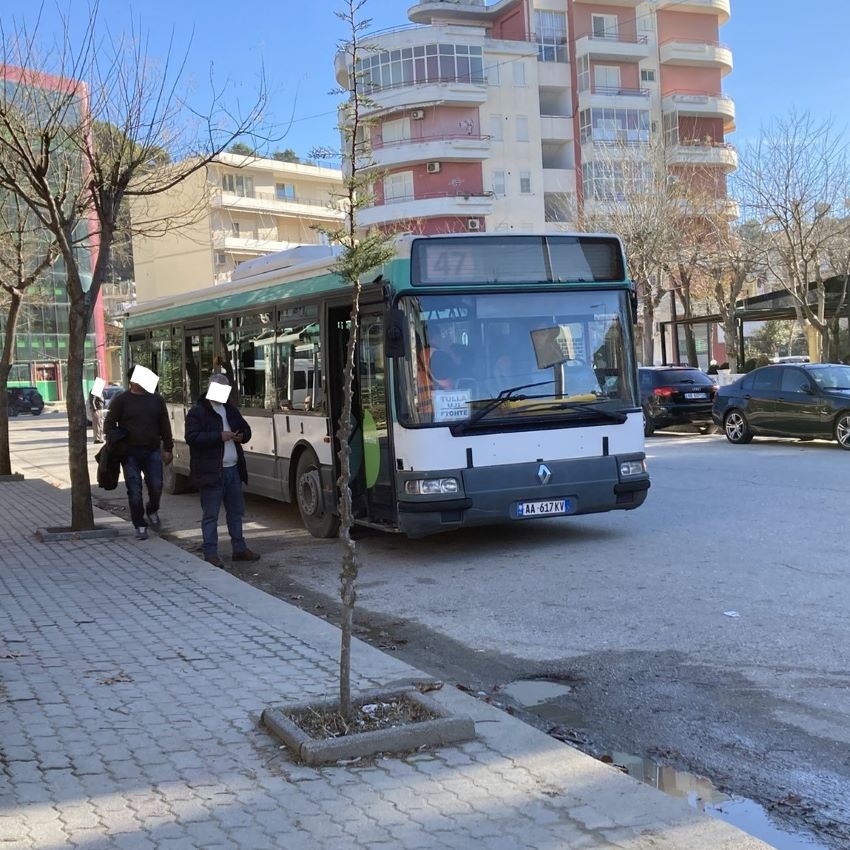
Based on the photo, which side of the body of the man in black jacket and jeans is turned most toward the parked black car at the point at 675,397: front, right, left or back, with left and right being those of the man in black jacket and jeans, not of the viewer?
left

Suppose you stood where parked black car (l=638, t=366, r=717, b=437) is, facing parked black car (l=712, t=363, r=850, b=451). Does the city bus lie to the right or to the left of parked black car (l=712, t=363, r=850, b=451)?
right

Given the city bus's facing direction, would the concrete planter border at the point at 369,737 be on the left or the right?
on its right

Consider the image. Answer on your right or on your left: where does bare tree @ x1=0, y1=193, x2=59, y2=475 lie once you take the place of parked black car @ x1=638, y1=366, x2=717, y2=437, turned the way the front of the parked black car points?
on your left

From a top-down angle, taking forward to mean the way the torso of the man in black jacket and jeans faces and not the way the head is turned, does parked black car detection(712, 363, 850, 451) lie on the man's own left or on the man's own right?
on the man's own left

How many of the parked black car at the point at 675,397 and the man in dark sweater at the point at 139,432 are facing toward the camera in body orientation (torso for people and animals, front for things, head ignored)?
1

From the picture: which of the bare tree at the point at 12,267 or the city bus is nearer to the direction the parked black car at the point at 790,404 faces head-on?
the city bus

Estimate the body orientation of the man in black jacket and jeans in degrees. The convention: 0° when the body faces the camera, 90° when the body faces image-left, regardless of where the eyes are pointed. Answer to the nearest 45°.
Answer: approximately 315°
